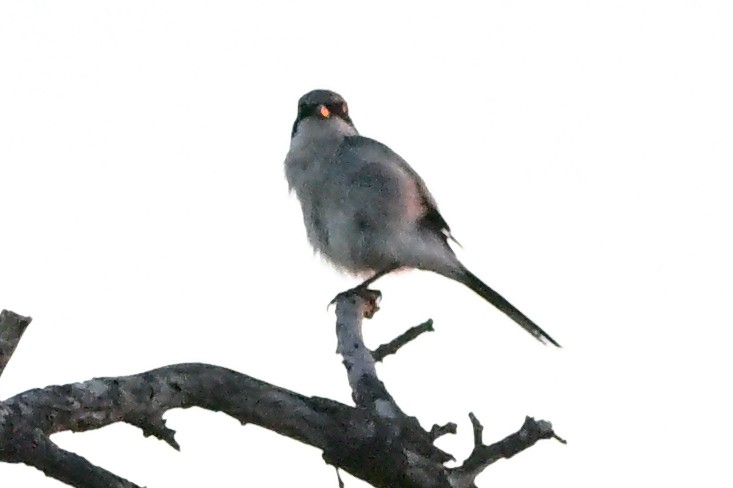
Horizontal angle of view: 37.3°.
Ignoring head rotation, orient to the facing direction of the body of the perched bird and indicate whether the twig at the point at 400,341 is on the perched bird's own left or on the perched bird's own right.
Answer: on the perched bird's own left

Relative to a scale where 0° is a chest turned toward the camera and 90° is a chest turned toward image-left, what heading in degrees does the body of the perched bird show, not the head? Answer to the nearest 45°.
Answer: approximately 45°

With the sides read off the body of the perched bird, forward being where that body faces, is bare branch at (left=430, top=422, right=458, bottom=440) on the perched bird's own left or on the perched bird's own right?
on the perched bird's own left
